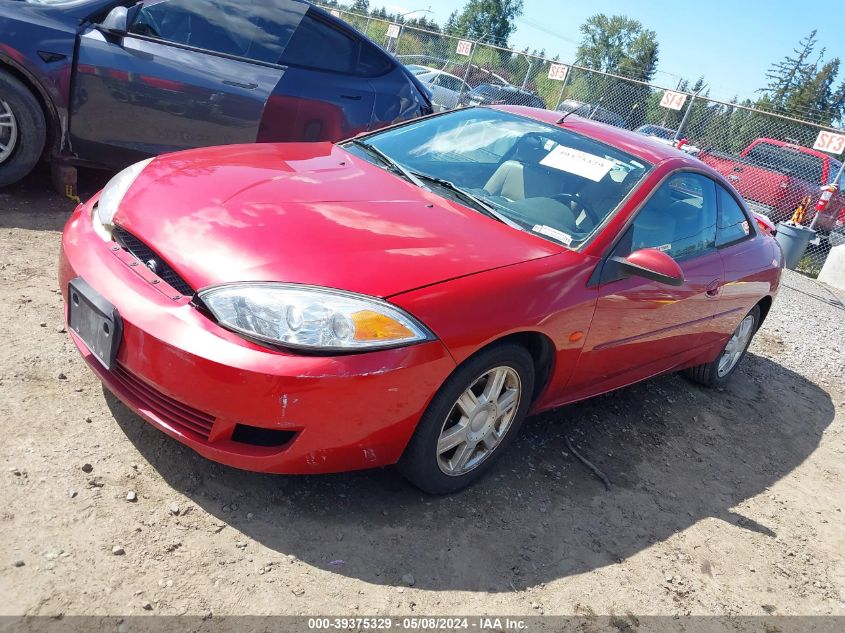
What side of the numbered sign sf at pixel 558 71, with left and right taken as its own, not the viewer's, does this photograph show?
front

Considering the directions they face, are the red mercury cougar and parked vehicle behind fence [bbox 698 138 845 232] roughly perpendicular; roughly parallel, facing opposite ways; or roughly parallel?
roughly parallel

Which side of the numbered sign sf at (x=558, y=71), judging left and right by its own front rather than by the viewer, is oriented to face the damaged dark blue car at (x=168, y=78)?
front

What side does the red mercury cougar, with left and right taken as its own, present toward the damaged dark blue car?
right

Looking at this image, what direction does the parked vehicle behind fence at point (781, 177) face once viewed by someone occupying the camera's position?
facing the viewer and to the left of the viewer

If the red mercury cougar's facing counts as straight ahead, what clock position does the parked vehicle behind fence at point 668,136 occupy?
The parked vehicle behind fence is roughly at 5 o'clock from the red mercury cougar.

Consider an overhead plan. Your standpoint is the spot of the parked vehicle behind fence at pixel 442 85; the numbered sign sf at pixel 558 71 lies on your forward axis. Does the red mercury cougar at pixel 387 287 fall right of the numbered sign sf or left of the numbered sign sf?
right

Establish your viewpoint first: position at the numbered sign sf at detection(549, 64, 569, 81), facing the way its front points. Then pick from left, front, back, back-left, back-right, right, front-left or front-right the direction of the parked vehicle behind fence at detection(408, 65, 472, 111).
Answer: back-right

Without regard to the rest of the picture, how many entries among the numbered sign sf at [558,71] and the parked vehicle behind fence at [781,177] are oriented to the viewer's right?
0

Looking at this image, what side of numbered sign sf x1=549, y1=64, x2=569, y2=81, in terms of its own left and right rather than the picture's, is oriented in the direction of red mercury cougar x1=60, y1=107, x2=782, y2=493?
front

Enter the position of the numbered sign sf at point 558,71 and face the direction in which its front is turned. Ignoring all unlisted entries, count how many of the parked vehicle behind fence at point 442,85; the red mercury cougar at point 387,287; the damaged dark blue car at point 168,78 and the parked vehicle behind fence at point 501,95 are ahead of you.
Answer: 2

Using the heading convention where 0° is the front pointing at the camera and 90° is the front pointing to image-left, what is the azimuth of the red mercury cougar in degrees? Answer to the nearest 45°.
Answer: approximately 45°
